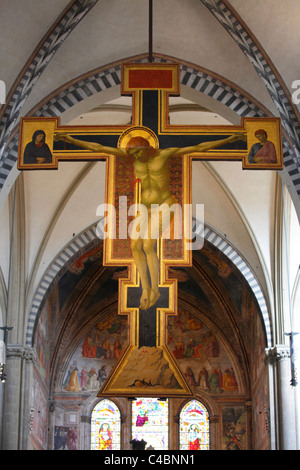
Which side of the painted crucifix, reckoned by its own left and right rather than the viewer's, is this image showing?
front

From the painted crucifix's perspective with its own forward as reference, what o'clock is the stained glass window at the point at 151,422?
The stained glass window is roughly at 6 o'clock from the painted crucifix.

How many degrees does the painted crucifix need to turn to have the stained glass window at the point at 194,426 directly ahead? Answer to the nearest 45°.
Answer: approximately 180°

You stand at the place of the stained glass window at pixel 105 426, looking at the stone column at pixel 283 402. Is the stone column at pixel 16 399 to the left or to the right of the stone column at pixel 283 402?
right

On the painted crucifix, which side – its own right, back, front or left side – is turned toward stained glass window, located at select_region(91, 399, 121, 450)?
back

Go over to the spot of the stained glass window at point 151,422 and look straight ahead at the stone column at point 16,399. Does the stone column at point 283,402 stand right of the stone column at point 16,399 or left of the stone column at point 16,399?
left
